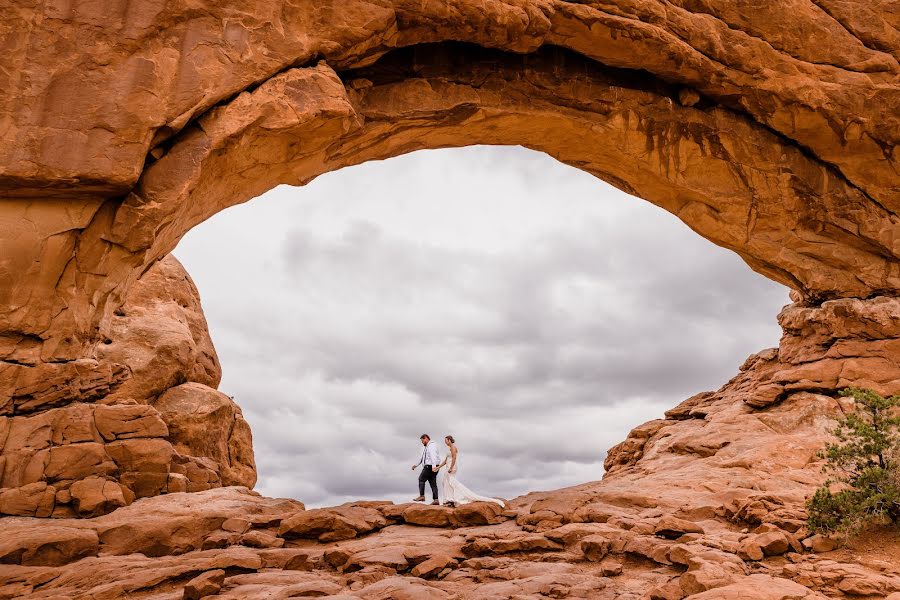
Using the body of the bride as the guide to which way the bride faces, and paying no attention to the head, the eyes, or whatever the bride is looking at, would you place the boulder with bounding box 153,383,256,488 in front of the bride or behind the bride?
in front

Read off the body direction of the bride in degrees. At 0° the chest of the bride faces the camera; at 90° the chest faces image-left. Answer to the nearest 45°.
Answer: approximately 90°

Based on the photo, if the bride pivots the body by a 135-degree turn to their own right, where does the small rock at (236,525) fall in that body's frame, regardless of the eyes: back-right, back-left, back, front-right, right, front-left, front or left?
back

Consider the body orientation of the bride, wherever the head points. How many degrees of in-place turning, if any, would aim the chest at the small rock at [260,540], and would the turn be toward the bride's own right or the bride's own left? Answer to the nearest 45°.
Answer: approximately 45° to the bride's own left

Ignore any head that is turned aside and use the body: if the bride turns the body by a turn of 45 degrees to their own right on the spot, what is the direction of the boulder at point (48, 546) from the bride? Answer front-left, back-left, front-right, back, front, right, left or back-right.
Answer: left

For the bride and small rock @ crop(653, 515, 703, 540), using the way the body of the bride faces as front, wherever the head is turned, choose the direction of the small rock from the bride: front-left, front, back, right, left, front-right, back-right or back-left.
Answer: back-left

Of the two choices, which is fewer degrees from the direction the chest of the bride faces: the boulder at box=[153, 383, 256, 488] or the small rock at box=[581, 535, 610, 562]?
the boulder

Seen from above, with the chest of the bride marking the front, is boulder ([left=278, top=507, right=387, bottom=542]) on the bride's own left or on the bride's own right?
on the bride's own left

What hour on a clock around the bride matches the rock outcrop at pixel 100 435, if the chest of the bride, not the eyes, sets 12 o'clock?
The rock outcrop is roughly at 11 o'clock from the bride.

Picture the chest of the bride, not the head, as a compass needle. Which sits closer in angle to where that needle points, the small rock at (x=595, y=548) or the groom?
the groom
